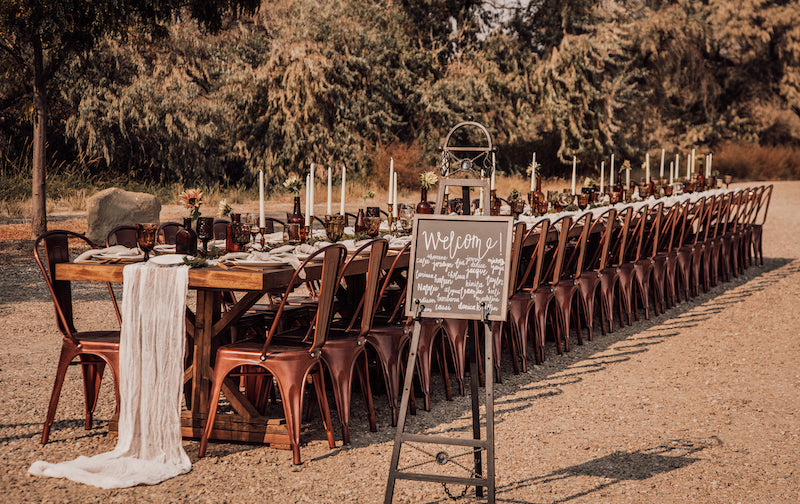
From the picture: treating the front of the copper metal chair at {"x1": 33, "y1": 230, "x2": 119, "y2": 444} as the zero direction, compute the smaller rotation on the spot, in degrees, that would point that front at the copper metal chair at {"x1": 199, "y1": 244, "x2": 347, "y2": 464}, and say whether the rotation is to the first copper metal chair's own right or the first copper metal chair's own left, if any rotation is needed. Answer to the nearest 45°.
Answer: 0° — it already faces it

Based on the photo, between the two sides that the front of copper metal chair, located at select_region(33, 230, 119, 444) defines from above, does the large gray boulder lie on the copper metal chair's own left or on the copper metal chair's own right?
on the copper metal chair's own left

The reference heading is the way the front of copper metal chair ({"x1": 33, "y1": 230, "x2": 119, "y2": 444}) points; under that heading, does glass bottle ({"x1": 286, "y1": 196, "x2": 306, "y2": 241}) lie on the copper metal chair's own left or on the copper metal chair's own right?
on the copper metal chair's own left

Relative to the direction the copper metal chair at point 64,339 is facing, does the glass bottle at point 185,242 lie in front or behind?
in front

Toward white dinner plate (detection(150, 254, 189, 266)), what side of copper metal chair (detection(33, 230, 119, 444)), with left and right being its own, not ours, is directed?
front

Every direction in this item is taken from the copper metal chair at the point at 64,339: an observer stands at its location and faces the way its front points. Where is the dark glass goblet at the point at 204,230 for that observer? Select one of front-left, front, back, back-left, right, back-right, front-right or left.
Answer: front-left

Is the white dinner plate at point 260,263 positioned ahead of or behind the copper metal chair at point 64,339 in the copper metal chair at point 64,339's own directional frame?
ahead

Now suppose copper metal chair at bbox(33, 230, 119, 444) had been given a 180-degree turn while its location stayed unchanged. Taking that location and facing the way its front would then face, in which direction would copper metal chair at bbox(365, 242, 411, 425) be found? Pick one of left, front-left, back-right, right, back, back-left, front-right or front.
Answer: back-right

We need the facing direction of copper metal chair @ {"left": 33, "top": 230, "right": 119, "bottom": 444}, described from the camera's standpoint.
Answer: facing the viewer and to the right of the viewer

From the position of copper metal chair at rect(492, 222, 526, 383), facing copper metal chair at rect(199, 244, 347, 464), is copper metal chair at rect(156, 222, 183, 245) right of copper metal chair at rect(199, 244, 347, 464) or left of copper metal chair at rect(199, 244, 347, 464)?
right

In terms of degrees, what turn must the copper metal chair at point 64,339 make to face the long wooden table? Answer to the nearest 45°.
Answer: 0° — it already faces it
